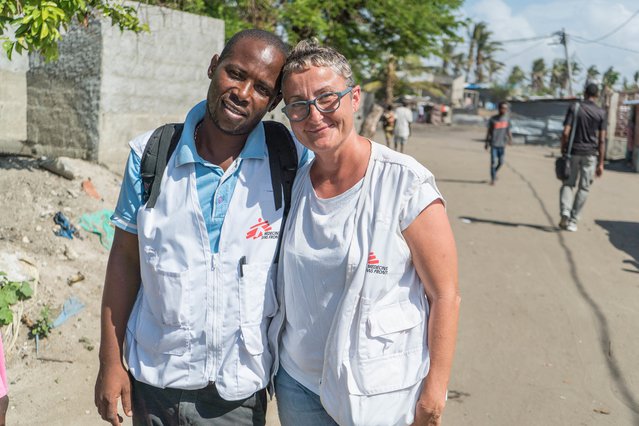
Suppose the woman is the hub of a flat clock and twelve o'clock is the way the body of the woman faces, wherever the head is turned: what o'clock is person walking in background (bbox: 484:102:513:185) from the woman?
The person walking in background is roughly at 5 o'clock from the woman.

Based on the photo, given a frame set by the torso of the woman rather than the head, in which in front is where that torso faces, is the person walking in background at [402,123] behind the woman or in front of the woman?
behind

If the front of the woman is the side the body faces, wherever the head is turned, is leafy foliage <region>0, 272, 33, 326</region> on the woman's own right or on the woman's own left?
on the woman's own right

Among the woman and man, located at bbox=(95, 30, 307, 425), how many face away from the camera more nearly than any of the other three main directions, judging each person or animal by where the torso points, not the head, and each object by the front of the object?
0
